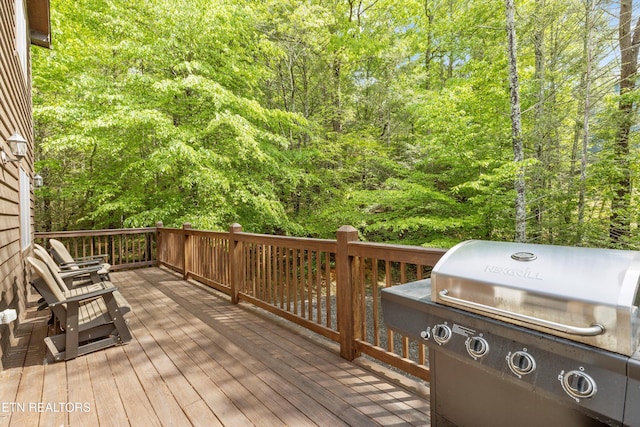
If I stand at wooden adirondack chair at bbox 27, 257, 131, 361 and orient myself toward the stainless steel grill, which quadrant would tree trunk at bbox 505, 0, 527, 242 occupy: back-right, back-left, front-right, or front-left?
front-left

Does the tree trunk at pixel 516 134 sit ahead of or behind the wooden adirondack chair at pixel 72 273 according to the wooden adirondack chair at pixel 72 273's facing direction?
ahead

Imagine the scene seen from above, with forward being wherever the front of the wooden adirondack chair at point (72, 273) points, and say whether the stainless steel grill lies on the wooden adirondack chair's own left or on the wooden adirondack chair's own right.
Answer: on the wooden adirondack chair's own right

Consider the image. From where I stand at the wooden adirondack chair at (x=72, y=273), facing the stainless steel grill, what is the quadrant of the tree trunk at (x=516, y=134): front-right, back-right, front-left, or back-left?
front-left

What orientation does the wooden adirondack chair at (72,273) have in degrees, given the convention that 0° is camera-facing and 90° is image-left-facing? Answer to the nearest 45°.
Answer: approximately 270°

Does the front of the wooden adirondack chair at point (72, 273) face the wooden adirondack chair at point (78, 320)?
no
